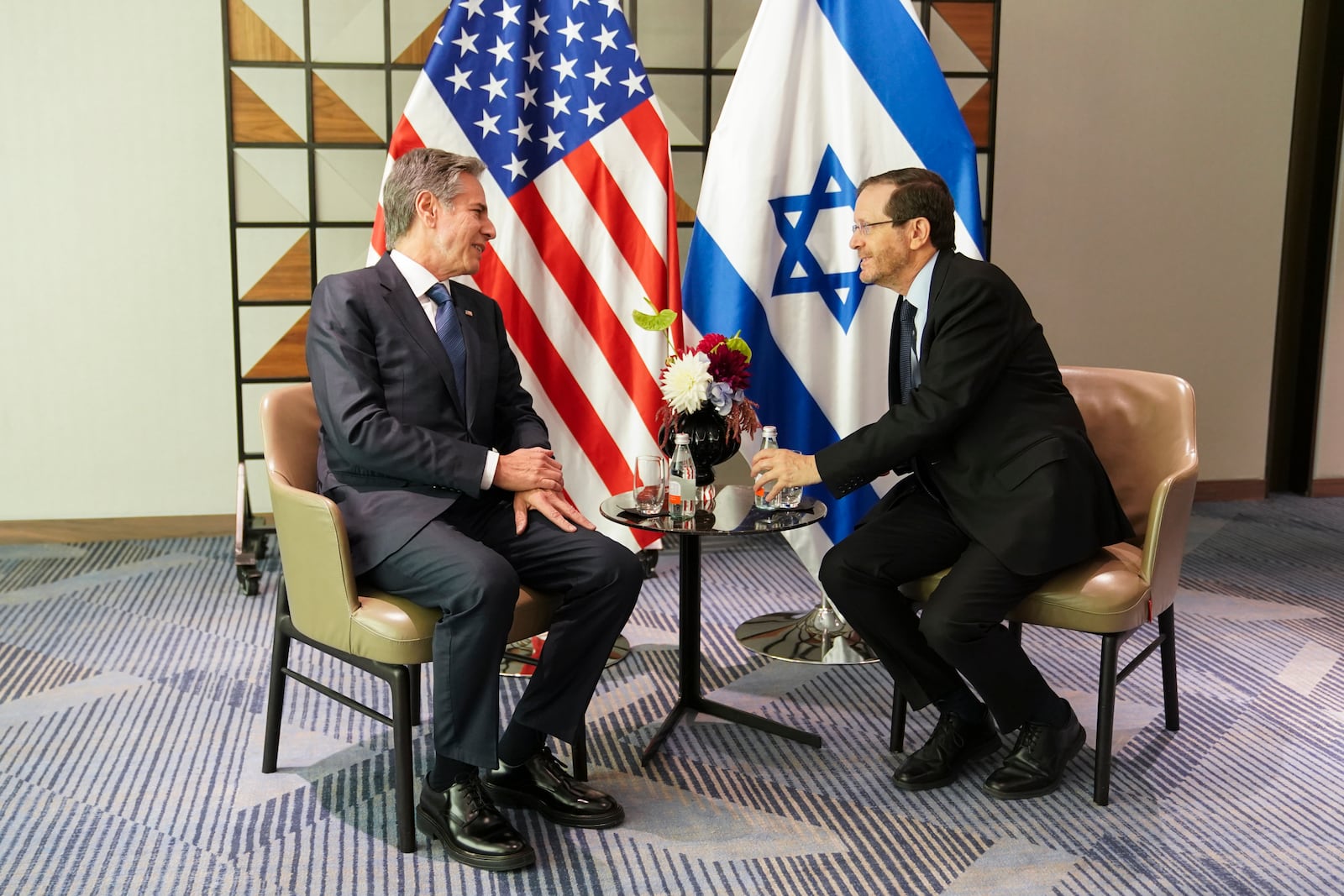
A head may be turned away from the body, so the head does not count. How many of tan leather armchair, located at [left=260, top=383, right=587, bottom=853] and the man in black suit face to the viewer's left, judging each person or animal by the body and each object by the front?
1

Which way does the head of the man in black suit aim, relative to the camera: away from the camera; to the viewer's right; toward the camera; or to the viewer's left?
to the viewer's left

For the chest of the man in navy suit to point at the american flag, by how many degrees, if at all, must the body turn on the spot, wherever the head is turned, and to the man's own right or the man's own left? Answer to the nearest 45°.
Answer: approximately 135° to the man's own left

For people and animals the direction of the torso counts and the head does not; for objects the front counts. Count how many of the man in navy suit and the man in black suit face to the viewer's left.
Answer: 1

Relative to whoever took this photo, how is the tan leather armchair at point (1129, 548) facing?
facing the viewer and to the left of the viewer

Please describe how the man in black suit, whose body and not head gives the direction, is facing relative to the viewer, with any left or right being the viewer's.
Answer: facing to the left of the viewer

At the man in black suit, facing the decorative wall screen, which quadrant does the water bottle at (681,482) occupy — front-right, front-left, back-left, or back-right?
front-left

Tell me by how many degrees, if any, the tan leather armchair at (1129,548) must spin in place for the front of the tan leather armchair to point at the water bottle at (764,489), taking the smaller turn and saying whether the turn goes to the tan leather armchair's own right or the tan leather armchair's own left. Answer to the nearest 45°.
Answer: approximately 45° to the tan leather armchair's own right

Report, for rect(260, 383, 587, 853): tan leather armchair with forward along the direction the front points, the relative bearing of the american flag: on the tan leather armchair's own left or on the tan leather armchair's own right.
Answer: on the tan leather armchair's own left

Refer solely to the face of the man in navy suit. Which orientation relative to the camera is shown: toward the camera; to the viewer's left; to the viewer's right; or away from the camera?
to the viewer's right

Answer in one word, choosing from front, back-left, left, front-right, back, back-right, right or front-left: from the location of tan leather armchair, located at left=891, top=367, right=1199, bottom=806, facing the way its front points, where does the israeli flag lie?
right

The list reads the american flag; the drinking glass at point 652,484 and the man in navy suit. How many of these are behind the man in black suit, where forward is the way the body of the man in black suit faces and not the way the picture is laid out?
0

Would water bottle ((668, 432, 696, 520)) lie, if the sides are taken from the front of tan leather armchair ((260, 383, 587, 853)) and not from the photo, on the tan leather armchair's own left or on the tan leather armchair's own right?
on the tan leather armchair's own left

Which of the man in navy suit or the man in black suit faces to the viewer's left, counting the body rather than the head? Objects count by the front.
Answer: the man in black suit
